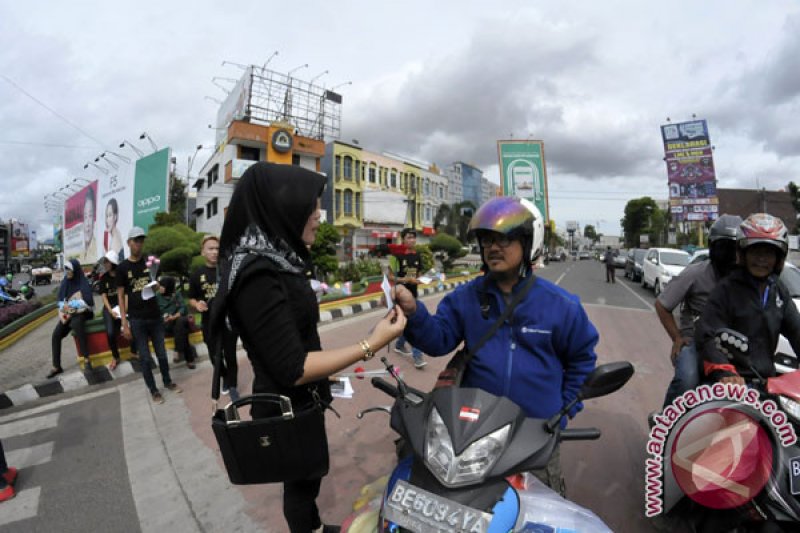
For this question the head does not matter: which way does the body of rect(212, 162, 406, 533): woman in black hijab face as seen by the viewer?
to the viewer's right

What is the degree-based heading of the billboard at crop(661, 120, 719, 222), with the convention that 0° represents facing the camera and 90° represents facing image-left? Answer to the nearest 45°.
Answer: approximately 0°

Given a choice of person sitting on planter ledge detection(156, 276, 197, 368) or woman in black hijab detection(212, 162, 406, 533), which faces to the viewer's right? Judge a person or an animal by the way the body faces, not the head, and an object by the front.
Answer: the woman in black hijab

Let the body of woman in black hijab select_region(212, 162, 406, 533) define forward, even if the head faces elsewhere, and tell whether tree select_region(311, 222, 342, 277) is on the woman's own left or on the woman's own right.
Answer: on the woman's own left
